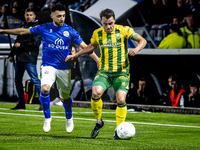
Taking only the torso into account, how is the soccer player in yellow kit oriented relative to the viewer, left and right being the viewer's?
facing the viewer

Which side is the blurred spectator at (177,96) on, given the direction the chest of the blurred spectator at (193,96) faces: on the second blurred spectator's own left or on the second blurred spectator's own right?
on the second blurred spectator's own right

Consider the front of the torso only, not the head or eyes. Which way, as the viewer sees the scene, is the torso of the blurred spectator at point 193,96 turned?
toward the camera

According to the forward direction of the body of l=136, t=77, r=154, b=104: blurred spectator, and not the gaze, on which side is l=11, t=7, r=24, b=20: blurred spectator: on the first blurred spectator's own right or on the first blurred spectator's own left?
on the first blurred spectator's own right

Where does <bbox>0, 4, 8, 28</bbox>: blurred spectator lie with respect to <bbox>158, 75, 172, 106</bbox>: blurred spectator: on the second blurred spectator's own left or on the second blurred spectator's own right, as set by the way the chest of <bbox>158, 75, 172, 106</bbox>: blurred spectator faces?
on the second blurred spectator's own right

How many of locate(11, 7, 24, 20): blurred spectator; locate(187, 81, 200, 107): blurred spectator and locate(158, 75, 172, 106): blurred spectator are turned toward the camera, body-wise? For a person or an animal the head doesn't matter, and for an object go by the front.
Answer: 3
